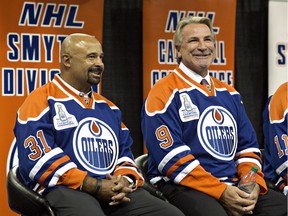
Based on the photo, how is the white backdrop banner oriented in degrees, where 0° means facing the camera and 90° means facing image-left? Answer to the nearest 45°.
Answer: approximately 0°

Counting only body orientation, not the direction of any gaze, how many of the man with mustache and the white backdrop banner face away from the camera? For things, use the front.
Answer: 0

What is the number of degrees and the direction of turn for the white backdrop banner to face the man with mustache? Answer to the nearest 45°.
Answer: approximately 45° to its right

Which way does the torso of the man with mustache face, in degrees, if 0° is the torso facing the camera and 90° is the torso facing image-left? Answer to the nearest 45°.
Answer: approximately 315°
